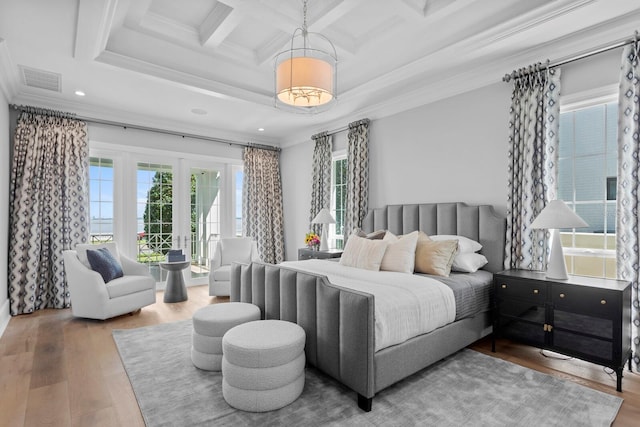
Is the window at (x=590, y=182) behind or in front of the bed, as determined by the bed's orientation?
behind

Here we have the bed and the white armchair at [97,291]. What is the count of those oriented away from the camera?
0

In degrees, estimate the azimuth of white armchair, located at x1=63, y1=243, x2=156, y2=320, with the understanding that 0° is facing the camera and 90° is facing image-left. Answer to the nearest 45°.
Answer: approximately 315°

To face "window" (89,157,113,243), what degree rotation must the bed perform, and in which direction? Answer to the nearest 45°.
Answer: approximately 90° to its right

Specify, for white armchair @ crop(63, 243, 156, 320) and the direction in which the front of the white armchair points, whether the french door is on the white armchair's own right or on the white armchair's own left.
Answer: on the white armchair's own left

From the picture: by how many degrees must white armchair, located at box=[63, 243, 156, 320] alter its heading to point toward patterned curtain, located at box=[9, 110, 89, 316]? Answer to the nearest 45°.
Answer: approximately 180°

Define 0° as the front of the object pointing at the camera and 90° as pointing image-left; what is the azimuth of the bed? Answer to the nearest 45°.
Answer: approximately 45°

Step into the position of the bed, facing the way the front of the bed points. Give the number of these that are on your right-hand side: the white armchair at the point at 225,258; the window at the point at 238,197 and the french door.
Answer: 3

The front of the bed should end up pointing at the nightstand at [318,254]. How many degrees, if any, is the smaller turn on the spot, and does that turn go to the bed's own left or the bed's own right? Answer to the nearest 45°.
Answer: approximately 135° to the bed's own right

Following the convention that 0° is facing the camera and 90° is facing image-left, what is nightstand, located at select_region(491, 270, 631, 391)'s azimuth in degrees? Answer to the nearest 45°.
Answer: approximately 45°

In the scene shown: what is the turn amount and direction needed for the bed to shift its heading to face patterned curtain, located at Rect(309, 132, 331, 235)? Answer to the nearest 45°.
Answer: approximately 135° to its right

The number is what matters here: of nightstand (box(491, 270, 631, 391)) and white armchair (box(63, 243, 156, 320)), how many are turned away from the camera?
0

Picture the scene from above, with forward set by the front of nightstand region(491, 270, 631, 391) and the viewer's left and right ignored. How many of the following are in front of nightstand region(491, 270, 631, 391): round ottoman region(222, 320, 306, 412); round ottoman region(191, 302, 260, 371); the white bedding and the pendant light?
4

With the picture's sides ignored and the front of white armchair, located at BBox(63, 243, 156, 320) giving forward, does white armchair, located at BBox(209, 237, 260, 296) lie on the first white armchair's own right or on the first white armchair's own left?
on the first white armchair's own left

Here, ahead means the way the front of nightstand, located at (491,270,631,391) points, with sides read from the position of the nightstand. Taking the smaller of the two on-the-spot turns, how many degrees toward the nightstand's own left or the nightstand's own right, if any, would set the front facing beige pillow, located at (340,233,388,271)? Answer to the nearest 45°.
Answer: approximately 45° to the nightstand's own right
